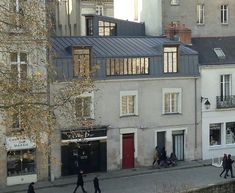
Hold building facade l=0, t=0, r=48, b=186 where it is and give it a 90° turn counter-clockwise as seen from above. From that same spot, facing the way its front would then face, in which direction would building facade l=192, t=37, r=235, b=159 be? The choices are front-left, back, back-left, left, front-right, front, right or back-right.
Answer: front-left

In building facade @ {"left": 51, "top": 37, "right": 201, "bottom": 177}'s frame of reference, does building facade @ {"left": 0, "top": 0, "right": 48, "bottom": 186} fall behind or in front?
in front

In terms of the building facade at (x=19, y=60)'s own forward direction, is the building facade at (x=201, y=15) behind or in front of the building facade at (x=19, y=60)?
behind

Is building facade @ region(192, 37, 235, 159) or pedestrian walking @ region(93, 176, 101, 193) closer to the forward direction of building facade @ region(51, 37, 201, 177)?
the pedestrian walking

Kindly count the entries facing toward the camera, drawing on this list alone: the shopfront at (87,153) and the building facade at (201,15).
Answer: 2

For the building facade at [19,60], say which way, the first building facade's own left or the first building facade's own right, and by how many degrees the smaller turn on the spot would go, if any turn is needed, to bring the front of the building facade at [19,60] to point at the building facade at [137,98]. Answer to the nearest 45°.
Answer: approximately 135° to the first building facade's own left

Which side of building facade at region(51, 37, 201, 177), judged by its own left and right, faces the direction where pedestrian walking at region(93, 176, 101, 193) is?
front

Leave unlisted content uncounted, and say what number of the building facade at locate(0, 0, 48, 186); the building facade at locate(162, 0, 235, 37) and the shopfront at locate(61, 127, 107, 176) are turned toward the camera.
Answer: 3

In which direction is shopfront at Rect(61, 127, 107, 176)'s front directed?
toward the camera

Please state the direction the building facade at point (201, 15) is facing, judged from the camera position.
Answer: facing the viewer

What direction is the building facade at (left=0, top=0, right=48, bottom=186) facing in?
toward the camera

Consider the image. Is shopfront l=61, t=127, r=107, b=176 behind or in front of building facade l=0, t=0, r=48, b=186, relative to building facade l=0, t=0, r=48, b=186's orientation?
behind

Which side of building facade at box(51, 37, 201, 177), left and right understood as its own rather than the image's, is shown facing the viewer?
front
